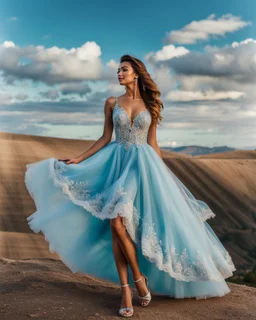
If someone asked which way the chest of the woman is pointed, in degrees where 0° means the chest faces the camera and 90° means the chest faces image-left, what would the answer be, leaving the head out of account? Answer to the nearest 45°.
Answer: approximately 0°
